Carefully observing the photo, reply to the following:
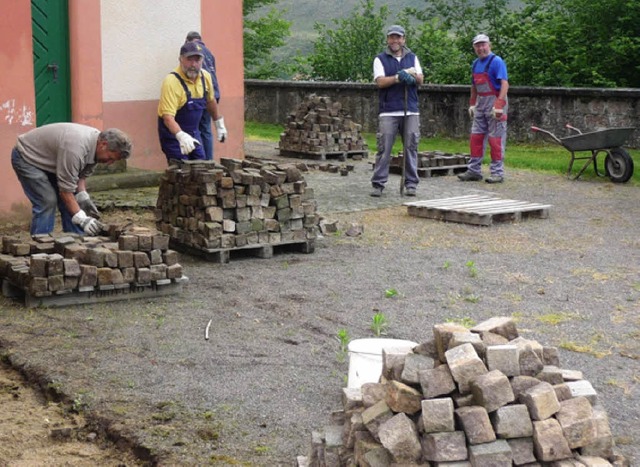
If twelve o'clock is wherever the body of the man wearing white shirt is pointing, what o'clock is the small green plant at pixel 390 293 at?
The small green plant is roughly at 12 o'clock from the man wearing white shirt.

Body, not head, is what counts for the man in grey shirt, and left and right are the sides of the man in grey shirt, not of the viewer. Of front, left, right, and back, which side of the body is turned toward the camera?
right

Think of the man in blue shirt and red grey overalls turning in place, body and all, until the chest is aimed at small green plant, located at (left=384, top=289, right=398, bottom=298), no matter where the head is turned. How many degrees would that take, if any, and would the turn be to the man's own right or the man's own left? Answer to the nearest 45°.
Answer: approximately 45° to the man's own left

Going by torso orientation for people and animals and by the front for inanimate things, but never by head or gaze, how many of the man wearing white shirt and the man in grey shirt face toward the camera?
1

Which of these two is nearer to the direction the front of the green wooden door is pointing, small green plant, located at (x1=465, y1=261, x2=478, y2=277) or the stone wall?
the small green plant

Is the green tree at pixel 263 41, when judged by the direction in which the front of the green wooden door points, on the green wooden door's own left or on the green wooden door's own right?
on the green wooden door's own left

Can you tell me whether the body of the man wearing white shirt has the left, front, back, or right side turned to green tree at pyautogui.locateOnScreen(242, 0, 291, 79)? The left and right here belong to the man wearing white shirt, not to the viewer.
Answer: back

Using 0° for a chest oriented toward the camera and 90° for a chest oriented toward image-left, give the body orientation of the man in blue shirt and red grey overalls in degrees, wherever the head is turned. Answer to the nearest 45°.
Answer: approximately 45°

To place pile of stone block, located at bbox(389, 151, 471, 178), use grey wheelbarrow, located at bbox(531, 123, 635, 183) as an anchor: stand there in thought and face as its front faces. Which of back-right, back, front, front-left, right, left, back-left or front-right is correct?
back-right

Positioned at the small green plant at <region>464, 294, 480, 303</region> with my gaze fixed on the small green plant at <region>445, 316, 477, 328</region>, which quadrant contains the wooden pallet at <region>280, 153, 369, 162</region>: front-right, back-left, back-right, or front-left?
back-right

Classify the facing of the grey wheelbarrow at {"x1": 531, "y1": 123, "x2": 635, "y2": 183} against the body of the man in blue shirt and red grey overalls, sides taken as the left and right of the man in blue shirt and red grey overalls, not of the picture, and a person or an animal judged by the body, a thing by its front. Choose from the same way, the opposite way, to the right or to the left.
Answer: to the left

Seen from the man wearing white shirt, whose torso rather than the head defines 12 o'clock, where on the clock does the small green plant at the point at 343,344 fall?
The small green plant is roughly at 12 o'clock from the man wearing white shirt.

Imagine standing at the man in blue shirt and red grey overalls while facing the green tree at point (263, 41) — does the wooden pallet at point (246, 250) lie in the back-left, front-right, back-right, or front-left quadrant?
back-left
